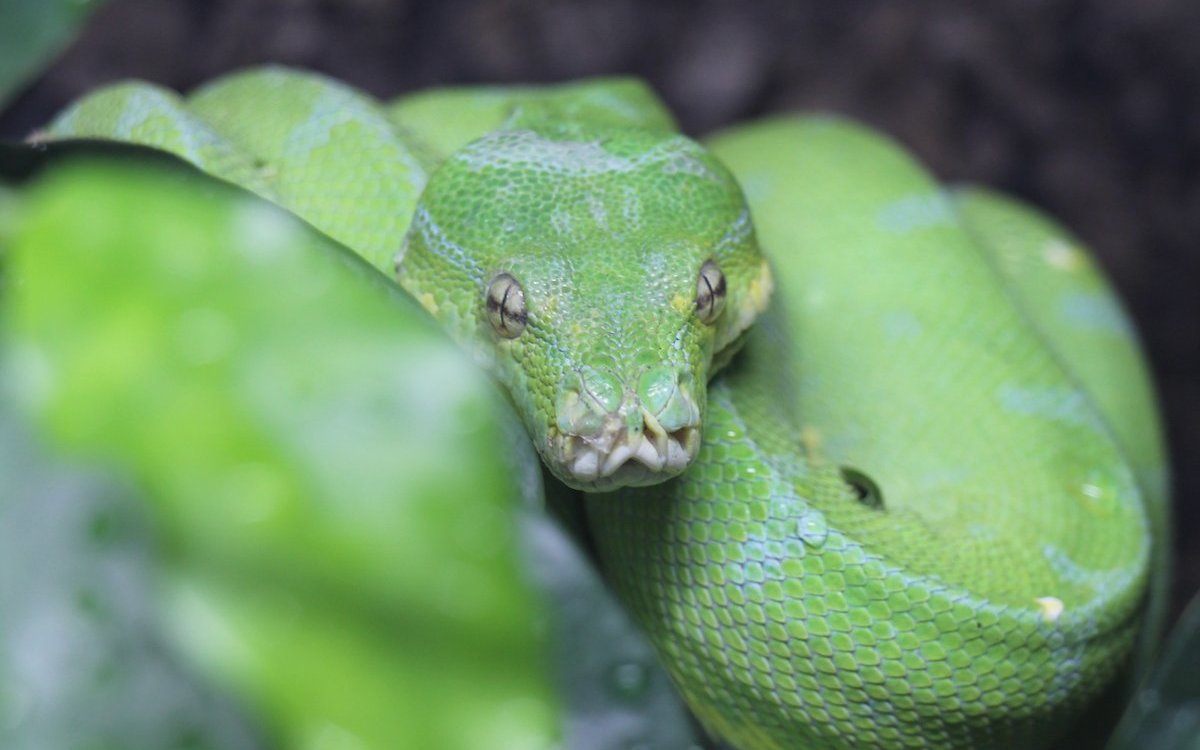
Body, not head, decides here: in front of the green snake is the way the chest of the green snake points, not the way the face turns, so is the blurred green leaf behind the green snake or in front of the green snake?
in front

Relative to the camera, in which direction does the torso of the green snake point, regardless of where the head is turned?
toward the camera
